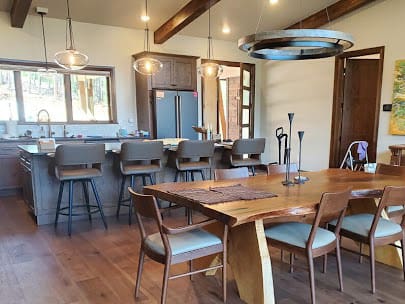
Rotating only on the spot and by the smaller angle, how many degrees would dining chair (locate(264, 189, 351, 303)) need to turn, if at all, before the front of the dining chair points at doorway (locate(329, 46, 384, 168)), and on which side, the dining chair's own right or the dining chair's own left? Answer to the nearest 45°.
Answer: approximately 45° to the dining chair's own right

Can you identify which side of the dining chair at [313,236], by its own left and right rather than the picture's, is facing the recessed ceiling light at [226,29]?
front

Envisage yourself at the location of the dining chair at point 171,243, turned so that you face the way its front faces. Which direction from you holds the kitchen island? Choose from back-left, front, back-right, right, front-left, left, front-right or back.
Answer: left

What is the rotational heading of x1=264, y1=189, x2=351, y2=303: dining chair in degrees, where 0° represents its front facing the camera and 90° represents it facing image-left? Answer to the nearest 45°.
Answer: approximately 135°

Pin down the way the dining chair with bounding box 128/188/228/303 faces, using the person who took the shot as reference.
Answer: facing away from the viewer and to the right of the viewer

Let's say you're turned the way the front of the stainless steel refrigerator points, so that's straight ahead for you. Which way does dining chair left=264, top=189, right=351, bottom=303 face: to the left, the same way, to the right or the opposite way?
the opposite way

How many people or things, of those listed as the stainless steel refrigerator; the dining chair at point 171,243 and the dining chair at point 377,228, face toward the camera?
1

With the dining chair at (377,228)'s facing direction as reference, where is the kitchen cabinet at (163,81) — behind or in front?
in front

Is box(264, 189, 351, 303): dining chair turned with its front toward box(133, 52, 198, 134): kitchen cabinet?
yes

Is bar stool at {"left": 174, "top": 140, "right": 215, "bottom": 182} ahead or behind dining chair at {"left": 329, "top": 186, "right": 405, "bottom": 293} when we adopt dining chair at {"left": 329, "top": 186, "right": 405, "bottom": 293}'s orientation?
ahead

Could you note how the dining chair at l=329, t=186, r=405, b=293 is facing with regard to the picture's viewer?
facing away from the viewer and to the left of the viewer

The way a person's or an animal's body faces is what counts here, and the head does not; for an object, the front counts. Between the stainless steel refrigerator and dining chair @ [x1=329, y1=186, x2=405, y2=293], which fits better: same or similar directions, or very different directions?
very different directions

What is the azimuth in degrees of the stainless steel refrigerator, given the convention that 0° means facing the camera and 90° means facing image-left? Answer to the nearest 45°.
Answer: approximately 0°

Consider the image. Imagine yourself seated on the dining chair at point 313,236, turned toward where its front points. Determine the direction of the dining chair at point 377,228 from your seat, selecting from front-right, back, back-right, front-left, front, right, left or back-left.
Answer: right
